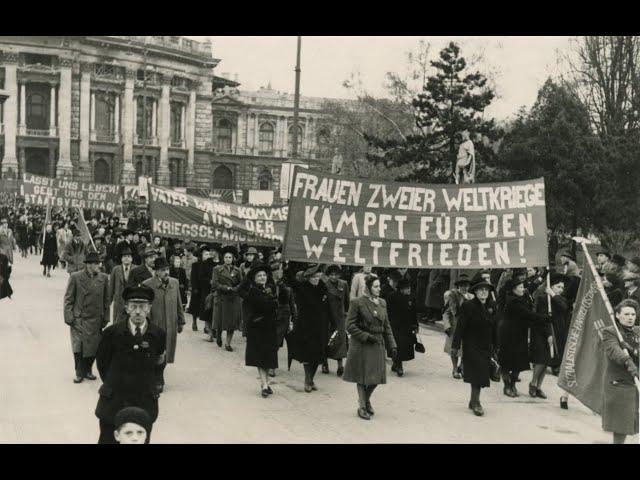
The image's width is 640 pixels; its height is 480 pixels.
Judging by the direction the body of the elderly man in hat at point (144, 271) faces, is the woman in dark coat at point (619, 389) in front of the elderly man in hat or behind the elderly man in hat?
in front

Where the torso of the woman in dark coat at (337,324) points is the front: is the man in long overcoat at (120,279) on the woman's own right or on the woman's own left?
on the woman's own right

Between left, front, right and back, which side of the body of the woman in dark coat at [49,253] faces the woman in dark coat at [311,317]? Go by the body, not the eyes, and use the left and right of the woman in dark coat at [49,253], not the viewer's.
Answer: front

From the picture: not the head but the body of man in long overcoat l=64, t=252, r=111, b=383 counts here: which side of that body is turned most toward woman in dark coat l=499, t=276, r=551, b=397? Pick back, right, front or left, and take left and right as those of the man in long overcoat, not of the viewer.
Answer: left

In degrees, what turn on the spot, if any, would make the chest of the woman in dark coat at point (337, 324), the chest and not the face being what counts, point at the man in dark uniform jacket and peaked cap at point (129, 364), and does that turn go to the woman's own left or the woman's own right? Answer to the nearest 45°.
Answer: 0° — they already face them

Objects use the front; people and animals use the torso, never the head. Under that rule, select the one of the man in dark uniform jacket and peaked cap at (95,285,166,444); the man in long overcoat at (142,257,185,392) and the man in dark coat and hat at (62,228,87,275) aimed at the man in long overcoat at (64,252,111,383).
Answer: the man in dark coat and hat

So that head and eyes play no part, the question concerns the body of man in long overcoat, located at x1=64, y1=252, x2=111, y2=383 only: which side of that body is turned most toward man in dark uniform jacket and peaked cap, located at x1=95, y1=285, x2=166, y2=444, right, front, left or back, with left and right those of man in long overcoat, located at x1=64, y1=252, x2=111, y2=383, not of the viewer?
front

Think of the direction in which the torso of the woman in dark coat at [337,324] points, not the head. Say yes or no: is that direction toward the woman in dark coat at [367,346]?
yes

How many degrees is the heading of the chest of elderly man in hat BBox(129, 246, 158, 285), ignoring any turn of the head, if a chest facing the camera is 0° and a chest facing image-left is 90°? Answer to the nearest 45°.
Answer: approximately 315°
